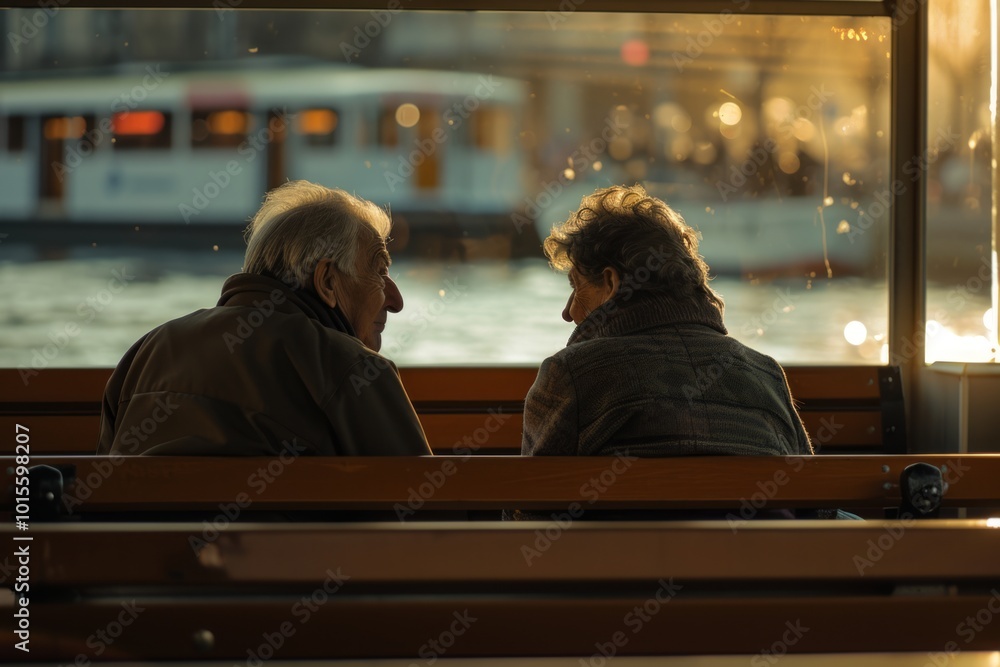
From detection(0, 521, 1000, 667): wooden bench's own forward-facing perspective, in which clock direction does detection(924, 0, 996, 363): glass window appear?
The glass window is roughly at 1 o'clock from the wooden bench.

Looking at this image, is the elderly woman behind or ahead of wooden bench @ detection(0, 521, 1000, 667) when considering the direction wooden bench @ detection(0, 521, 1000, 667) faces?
ahead

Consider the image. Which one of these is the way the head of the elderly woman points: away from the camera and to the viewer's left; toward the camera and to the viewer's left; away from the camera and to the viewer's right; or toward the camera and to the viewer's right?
away from the camera and to the viewer's left

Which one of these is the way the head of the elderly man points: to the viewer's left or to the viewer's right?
to the viewer's right

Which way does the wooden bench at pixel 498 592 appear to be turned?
away from the camera

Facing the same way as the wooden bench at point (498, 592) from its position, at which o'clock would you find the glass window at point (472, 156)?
The glass window is roughly at 12 o'clock from the wooden bench.
